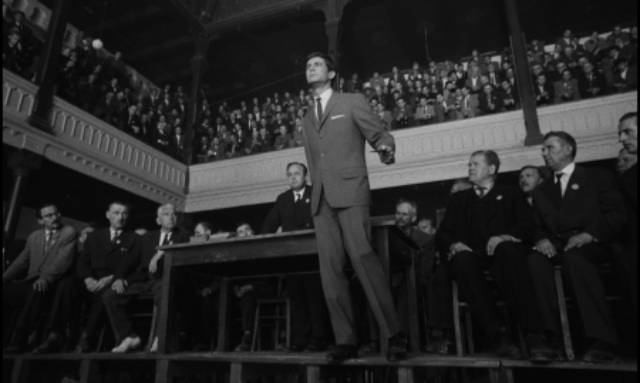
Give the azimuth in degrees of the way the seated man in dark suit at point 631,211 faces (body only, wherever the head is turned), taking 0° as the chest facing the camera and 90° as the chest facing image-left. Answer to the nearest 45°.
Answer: approximately 45°

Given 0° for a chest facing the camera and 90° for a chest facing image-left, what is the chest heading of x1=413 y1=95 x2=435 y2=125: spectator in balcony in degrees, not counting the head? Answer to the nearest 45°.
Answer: approximately 0°

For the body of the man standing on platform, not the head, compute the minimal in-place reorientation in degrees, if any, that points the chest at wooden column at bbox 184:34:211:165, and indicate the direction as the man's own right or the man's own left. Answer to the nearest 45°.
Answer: approximately 90° to the man's own right

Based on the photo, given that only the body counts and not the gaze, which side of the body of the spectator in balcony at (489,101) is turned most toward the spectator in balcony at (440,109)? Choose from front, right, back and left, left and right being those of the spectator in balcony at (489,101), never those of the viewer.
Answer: right

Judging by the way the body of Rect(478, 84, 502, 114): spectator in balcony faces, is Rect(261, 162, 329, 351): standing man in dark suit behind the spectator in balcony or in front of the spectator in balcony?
in front

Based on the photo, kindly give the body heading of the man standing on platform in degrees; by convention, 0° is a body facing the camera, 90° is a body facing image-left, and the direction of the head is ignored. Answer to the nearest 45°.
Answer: approximately 45°

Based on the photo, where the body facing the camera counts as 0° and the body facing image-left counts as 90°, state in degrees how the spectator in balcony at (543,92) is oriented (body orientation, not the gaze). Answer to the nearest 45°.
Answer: approximately 45°

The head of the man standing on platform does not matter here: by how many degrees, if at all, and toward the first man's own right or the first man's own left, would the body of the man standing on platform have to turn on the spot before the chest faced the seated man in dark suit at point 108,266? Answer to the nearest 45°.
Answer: approximately 90° to the first man's own right

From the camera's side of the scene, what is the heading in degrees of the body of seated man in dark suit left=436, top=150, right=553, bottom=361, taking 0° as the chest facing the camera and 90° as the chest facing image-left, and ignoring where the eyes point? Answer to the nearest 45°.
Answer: approximately 0°

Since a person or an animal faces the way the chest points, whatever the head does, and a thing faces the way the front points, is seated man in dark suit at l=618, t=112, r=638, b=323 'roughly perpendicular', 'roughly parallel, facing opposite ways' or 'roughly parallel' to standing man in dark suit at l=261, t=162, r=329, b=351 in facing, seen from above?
roughly perpendicular

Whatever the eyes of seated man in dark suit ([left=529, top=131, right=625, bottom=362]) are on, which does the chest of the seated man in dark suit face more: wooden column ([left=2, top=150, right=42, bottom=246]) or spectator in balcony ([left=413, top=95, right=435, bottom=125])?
the wooden column
